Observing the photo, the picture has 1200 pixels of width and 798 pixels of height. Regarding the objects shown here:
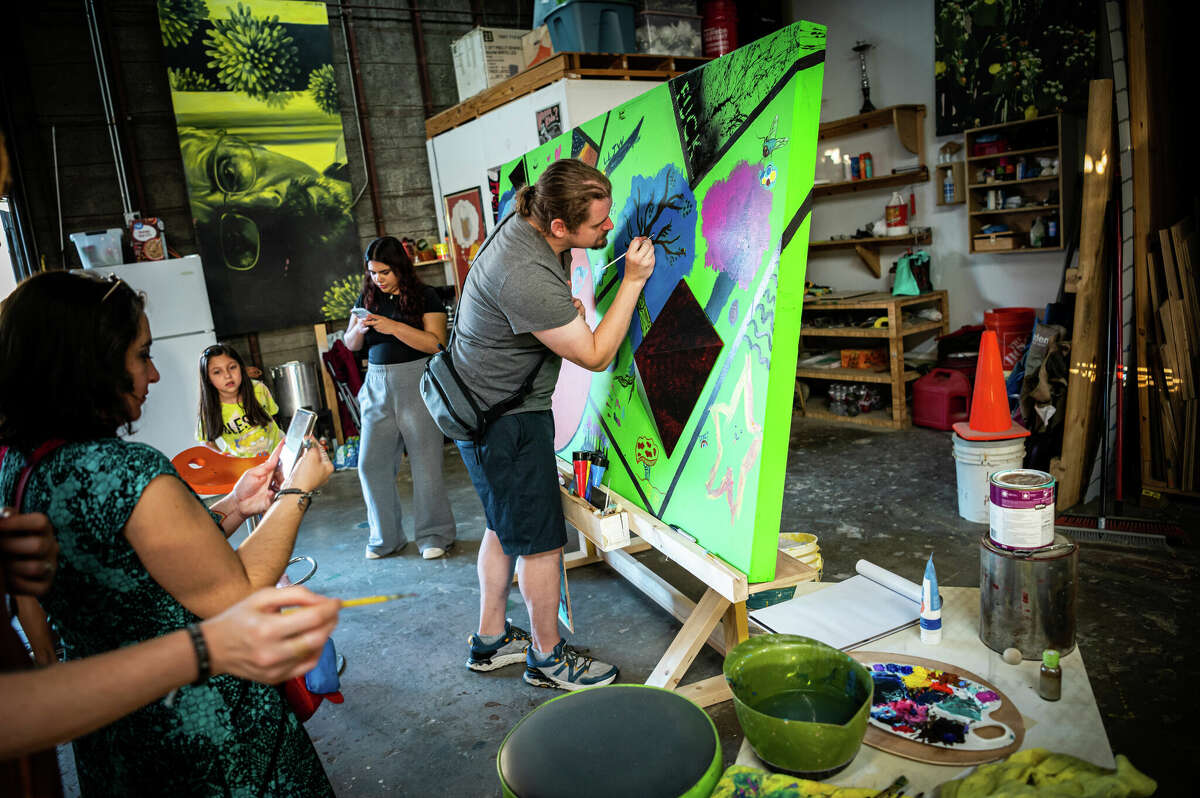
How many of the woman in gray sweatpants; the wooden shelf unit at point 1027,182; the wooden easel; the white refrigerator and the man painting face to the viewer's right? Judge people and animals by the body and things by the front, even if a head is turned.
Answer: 1

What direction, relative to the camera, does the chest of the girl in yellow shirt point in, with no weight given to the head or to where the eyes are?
toward the camera

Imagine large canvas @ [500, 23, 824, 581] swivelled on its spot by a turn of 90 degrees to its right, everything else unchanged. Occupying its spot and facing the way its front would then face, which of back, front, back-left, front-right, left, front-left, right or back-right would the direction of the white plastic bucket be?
right

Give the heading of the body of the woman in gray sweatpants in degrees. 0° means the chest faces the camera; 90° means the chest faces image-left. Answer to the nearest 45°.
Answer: approximately 45°

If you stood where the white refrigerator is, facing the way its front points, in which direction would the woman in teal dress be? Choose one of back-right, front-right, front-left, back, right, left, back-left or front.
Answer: front

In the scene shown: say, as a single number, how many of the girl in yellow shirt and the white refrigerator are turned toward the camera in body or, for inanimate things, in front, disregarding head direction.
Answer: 2

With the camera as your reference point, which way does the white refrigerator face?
facing the viewer

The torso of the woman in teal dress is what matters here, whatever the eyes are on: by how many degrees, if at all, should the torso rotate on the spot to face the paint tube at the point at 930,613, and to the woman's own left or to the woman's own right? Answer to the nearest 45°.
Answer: approximately 45° to the woman's own right

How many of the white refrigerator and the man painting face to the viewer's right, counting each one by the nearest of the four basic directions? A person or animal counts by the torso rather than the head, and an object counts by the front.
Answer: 1

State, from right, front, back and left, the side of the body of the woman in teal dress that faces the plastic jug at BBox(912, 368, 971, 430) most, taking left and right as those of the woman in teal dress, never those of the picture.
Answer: front

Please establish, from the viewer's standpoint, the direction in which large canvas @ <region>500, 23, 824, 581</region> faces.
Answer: facing the viewer and to the left of the viewer

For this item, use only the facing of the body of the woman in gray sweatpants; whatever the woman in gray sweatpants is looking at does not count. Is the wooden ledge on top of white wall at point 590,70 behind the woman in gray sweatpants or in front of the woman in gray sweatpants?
behind

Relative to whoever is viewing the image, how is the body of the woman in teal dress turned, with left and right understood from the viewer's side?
facing away from the viewer and to the right of the viewer

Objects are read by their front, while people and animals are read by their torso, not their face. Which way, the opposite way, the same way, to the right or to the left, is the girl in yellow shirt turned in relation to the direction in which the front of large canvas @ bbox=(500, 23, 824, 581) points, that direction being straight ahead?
to the left

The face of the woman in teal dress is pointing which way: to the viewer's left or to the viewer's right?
to the viewer's right

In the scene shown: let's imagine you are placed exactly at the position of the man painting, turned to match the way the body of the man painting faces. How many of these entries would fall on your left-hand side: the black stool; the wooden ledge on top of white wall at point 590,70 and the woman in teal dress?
1
